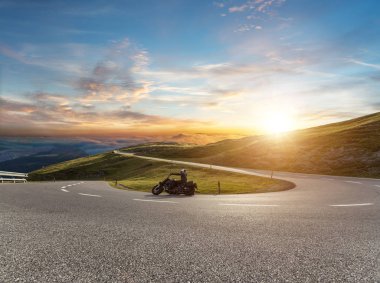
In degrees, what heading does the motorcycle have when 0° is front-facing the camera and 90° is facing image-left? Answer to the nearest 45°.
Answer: approximately 90°
